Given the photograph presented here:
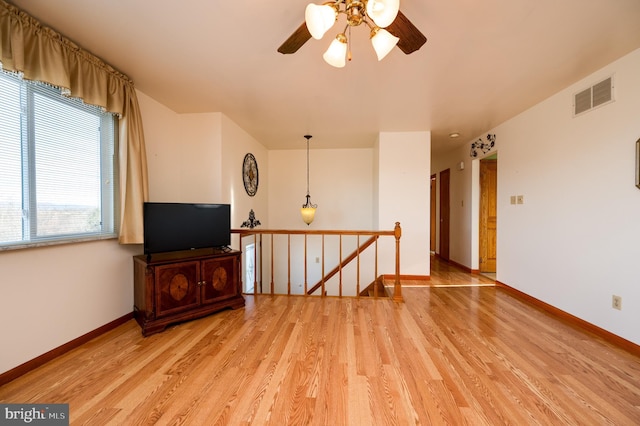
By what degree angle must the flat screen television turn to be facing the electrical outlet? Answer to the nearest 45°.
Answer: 0° — it already faces it

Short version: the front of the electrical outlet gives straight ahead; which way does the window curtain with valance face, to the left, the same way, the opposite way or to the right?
the opposite way

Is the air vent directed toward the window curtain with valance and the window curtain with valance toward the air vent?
yes

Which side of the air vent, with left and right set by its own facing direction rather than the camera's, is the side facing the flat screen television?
front

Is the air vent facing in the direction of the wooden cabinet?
yes

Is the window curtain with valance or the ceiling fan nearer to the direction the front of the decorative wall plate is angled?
the ceiling fan

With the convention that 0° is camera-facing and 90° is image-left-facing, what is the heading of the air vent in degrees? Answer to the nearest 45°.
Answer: approximately 45°

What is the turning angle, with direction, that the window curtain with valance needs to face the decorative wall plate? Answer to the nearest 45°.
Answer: approximately 90° to its left

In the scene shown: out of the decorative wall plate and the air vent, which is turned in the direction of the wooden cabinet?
the air vent

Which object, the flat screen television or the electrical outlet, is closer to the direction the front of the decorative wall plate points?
the electrical outlet

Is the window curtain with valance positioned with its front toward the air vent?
yes

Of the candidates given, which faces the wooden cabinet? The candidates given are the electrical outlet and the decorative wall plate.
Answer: the electrical outlet

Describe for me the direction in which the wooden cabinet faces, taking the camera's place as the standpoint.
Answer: facing the viewer and to the right of the viewer

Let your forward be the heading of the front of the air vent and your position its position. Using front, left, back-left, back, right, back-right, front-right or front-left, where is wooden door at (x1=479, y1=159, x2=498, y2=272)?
right
